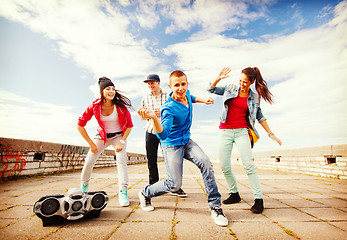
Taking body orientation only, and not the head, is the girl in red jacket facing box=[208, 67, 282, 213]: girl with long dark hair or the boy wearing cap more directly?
the girl with long dark hair

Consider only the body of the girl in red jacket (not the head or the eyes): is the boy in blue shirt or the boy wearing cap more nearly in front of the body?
the boy in blue shirt

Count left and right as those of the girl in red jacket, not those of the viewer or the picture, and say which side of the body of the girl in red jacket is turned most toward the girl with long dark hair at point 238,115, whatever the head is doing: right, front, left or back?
left

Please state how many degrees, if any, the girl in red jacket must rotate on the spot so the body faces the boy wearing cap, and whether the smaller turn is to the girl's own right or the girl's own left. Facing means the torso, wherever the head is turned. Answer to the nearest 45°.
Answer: approximately 90° to the girl's own left

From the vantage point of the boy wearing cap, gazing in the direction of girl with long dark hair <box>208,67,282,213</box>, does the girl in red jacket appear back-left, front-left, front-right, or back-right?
back-right

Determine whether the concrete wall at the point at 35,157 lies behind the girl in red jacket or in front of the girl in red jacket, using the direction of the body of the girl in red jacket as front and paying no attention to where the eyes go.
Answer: behind

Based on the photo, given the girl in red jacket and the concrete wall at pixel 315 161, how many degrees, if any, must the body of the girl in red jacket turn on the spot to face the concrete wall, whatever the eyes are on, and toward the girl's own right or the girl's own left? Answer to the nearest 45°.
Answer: approximately 90° to the girl's own left
